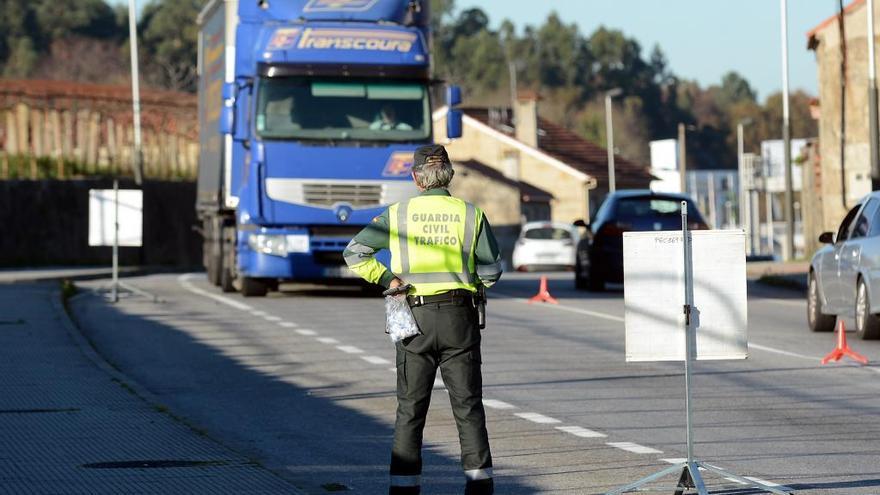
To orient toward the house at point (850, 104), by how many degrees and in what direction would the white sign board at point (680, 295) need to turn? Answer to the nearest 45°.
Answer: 0° — it already faces it

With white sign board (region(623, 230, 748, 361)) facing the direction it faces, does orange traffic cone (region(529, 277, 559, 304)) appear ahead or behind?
ahead

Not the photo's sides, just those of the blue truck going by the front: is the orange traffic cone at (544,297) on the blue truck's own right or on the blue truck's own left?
on the blue truck's own left

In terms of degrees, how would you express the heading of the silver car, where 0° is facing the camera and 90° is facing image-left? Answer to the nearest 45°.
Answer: approximately 135°

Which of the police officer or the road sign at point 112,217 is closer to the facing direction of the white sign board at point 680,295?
the road sign

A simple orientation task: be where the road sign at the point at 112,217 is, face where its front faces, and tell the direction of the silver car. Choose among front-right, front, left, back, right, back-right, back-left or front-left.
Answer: back-right

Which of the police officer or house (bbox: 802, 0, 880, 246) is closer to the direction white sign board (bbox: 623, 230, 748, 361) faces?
the house

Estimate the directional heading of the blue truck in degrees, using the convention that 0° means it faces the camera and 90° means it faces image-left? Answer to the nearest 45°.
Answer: approximately 0°

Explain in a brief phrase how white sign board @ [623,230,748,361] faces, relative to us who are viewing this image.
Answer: facing away from the viewer

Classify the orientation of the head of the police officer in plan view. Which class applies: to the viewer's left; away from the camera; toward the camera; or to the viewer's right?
away from the camera

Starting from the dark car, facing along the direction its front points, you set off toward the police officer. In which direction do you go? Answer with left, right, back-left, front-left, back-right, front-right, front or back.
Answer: back-left

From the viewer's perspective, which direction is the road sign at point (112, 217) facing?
away from the camera

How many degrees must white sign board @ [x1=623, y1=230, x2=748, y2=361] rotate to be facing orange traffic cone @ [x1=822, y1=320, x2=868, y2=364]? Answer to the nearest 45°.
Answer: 0° — it already faces it

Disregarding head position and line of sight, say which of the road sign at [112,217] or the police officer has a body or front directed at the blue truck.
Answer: the police officer

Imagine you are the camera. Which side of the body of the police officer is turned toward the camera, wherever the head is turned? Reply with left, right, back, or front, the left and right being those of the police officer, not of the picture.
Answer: back

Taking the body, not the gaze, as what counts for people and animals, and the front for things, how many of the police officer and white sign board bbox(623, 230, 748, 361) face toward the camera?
0
